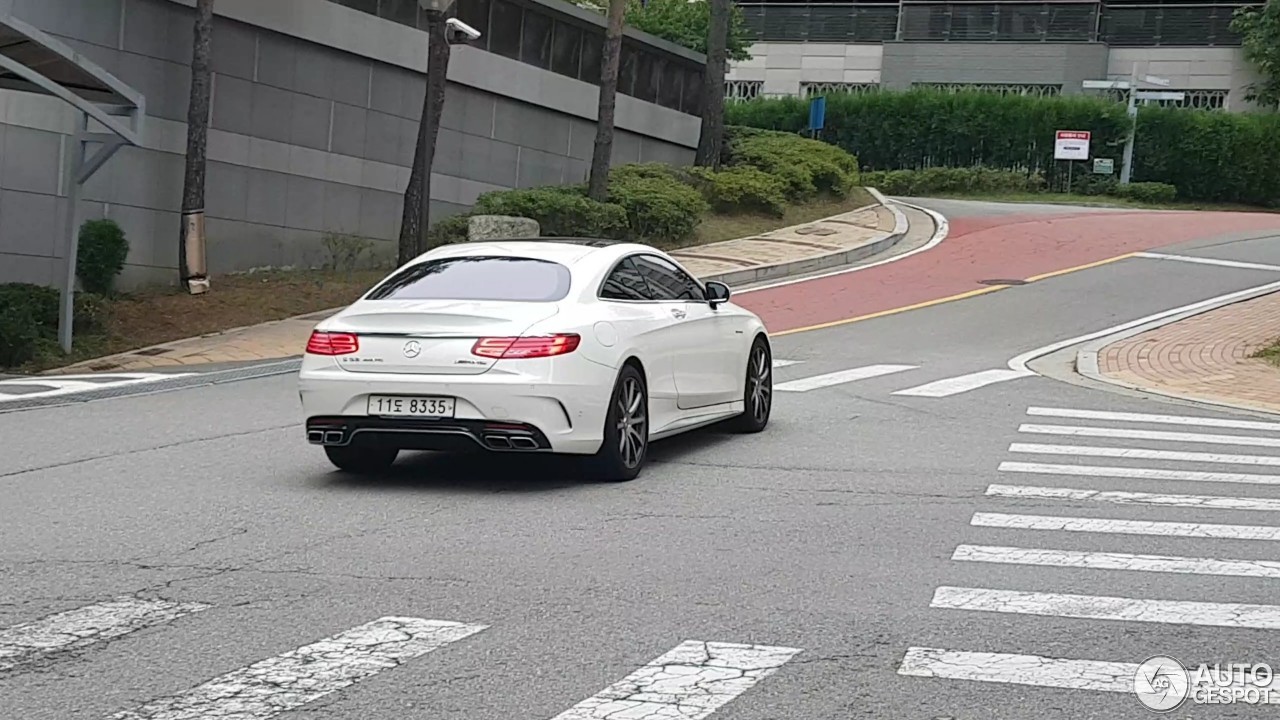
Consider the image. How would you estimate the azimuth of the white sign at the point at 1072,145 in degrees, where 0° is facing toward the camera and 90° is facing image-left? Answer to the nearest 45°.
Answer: approximately 0°

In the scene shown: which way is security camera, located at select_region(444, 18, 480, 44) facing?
to the viewer's right

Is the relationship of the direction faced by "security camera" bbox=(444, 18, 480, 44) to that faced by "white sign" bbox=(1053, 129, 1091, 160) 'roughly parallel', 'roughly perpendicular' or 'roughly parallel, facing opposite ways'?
roughly perpendicular

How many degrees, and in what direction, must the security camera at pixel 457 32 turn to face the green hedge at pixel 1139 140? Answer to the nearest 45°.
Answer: approximately 45° to its left

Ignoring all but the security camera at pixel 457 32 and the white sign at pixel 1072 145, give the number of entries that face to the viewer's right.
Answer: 1

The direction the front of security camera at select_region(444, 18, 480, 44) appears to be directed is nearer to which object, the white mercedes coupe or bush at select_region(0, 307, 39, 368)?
the white mercedes coupe

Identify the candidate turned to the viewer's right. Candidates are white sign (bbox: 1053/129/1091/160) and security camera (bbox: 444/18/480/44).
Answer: the security camera

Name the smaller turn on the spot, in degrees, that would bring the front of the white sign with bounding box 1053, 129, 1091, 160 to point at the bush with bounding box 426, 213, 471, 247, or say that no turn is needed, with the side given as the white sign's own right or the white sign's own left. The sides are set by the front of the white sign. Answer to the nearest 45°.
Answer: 0° — it already faces it
